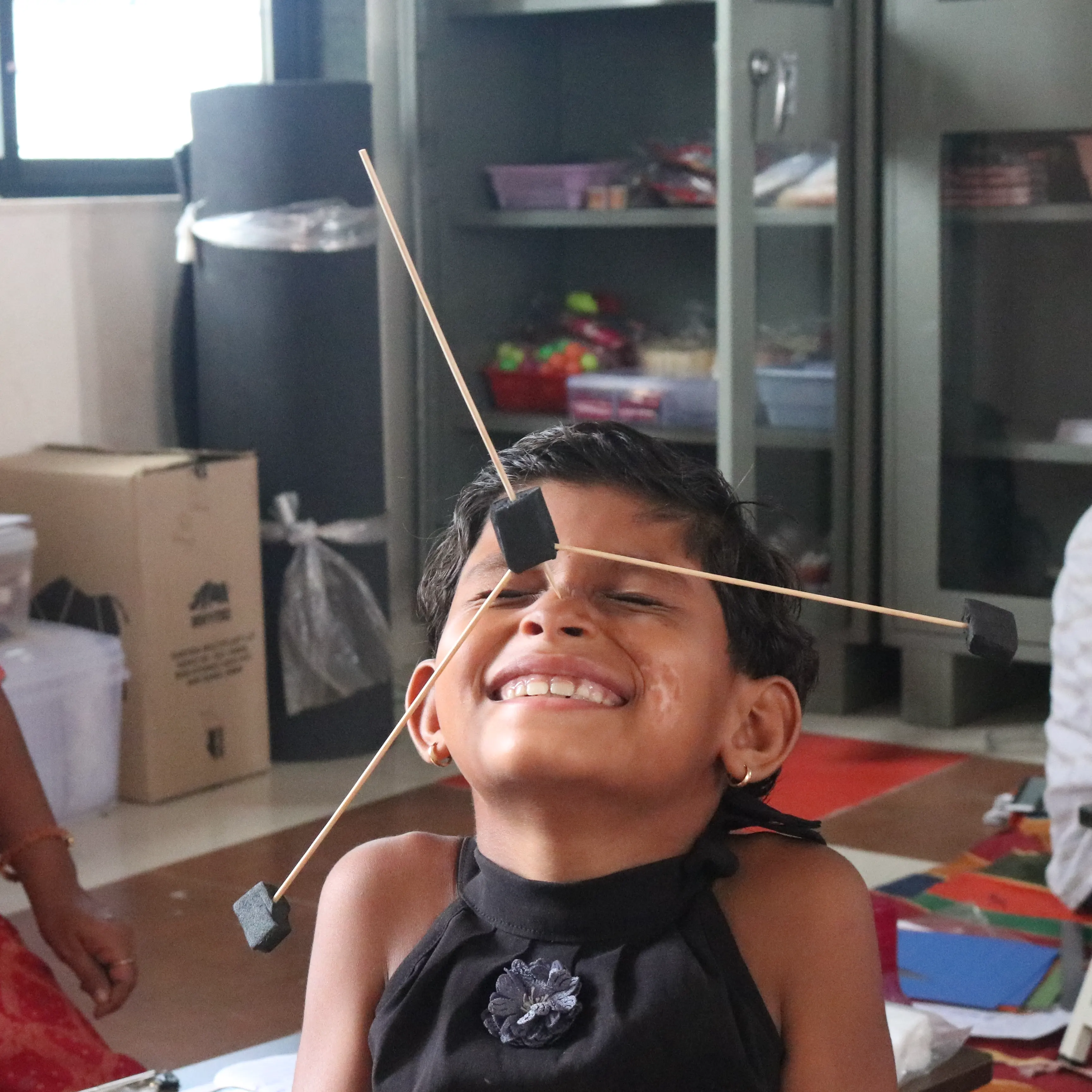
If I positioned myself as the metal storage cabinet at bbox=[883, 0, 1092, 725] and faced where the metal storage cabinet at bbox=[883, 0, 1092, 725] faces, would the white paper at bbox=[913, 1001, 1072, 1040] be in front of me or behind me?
in front

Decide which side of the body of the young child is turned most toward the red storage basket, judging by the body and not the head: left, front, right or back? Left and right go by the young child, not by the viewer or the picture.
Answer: back

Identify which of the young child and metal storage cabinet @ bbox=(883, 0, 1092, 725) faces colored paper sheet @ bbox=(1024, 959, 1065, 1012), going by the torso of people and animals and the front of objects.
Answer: the metal storage cabinet

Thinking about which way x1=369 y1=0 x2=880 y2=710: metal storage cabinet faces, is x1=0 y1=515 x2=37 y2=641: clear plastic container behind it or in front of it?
in front

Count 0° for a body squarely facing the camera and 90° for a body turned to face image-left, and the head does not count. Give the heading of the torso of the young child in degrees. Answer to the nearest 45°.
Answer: approximately 0°

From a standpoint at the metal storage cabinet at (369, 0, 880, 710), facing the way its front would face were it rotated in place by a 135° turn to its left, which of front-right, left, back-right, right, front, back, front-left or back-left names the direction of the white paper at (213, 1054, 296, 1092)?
back-right

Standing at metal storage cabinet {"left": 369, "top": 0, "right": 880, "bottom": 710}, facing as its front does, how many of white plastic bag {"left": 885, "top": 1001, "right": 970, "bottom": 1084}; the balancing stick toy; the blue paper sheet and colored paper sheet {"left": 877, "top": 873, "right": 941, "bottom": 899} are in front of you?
4

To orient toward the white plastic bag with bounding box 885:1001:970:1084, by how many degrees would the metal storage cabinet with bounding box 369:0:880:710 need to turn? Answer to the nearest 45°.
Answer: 0° — it already faces it

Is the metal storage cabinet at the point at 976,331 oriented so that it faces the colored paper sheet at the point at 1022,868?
yes

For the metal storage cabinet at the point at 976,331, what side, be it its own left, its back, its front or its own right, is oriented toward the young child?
front
